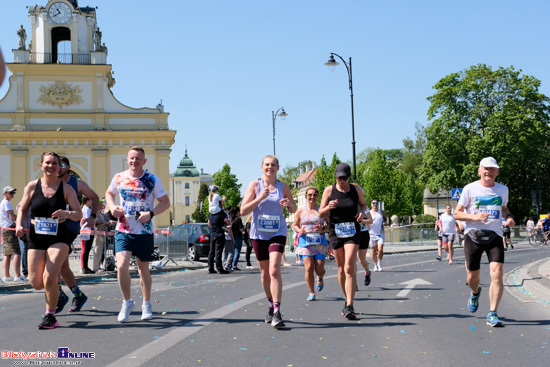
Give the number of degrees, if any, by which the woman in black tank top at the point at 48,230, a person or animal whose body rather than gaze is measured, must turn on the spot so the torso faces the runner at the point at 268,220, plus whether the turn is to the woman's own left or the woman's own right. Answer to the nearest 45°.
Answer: approximately 90° to the woman's own left

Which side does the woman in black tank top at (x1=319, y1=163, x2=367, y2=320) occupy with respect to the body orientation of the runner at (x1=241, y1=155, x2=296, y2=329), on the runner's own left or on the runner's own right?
on the runner's own left

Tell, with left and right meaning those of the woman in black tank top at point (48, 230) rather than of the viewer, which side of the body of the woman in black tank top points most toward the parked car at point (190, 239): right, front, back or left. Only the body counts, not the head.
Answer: back

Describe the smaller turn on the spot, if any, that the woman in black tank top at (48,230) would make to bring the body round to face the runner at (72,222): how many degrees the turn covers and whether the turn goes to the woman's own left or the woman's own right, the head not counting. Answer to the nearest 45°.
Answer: approximately 135° to the woman's own left

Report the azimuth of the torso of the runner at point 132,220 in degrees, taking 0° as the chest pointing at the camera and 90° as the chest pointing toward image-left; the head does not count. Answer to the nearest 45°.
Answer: approximately 0°
